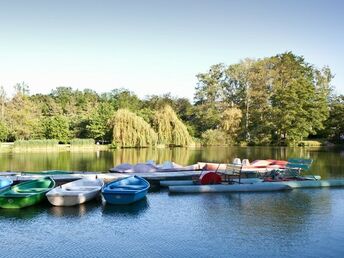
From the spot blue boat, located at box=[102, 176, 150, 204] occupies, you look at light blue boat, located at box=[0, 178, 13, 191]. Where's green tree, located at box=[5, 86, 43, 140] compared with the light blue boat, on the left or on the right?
right

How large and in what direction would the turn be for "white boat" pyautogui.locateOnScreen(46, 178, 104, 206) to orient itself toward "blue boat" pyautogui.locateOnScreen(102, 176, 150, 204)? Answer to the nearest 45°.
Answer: approximately 45° to its right

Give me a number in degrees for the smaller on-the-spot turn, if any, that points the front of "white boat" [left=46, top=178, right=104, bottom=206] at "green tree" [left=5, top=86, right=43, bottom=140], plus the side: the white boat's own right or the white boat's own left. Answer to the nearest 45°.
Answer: approximately 45° to the white boat's own left

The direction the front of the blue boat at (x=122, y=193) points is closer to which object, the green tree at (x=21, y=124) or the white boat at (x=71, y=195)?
the green tree

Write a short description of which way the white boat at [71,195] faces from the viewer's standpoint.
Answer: facing away from the viewer and to the right of the viewer

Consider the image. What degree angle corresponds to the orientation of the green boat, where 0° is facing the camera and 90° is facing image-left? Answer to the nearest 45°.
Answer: approximately 225°

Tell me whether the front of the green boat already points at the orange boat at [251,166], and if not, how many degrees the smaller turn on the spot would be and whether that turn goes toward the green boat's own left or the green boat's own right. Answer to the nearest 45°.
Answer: approximately 45° to the green boat's own right
